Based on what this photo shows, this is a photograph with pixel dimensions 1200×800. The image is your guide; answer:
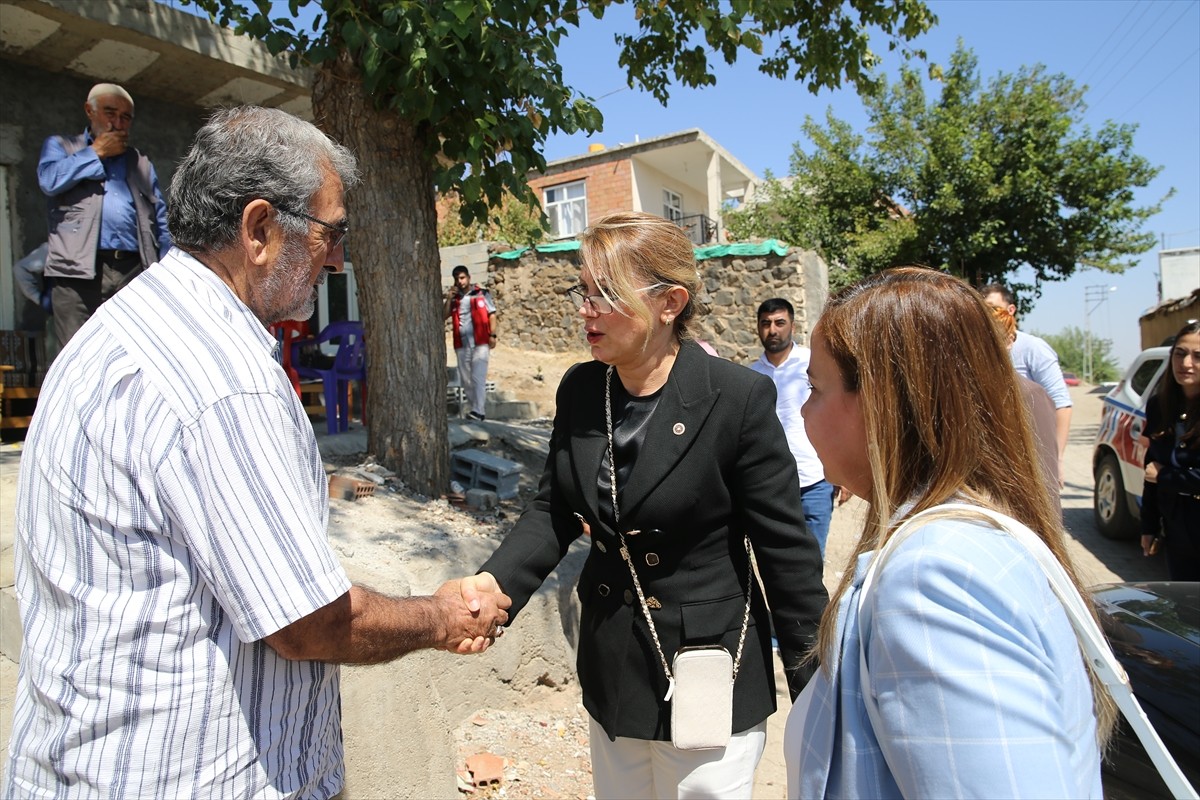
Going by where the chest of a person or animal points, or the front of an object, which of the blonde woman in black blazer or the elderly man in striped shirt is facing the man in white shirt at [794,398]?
the elderly man in striped shirt

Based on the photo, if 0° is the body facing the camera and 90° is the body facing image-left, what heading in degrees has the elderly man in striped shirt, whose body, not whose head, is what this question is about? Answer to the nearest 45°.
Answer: approximately 225°

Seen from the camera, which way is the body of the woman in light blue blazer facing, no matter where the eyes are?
to the viewer's left

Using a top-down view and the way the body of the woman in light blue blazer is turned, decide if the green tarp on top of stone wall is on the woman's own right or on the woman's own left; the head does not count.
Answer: on the woman's own right

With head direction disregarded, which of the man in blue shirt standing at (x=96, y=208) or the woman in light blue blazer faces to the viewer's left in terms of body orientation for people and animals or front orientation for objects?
the woman in light blue blazer

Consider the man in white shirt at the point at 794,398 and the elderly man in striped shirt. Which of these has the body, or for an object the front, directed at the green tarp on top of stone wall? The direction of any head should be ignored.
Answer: the elderly man in striped shirt

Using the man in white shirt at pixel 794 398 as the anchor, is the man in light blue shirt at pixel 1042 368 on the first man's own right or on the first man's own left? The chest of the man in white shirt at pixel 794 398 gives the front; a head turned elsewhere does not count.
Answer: on the first man's own left

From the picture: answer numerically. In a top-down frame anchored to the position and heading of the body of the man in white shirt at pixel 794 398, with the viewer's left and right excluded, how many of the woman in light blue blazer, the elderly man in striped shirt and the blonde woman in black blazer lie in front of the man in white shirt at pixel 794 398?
3

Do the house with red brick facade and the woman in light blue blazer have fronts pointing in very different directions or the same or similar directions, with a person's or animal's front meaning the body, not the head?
very different directions

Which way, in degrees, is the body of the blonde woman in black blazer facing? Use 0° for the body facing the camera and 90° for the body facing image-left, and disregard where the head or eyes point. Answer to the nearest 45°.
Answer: approximately 45°
